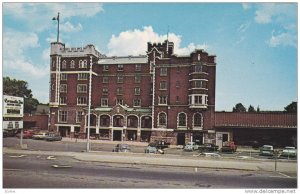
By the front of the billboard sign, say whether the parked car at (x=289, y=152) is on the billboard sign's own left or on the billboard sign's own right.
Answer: on the billboard sign's own left

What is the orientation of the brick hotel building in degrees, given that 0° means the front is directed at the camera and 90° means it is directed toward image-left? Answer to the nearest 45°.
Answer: approximately 0°

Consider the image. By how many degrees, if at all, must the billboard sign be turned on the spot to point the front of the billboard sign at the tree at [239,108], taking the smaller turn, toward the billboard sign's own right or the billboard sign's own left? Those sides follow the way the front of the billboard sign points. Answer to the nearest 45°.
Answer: approximately 90° to the billboard sign's own left

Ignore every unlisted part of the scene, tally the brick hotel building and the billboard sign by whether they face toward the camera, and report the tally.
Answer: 2

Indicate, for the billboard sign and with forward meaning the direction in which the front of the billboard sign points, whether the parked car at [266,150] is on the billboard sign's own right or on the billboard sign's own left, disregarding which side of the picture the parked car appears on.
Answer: on the billboard sign's own left

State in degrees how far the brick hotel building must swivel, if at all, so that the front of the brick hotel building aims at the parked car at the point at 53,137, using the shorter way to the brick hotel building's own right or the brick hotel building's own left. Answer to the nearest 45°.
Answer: approximately 90° to the brick hotel building's own right

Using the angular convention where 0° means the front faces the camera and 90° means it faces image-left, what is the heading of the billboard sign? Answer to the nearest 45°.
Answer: approximately 0°
